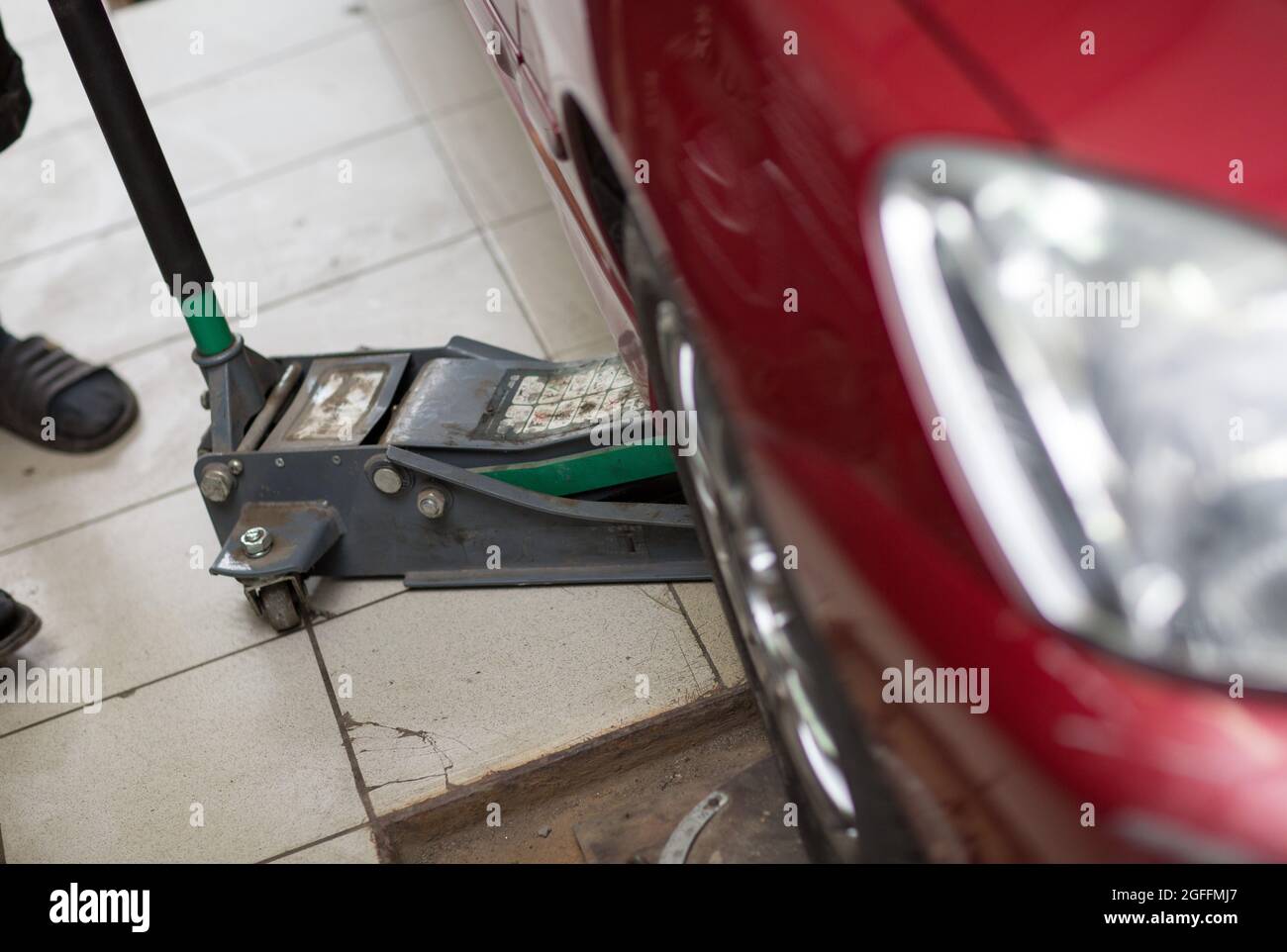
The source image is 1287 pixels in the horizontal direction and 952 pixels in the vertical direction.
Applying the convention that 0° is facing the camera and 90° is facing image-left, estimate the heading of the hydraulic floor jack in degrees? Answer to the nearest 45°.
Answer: approximately 270°
